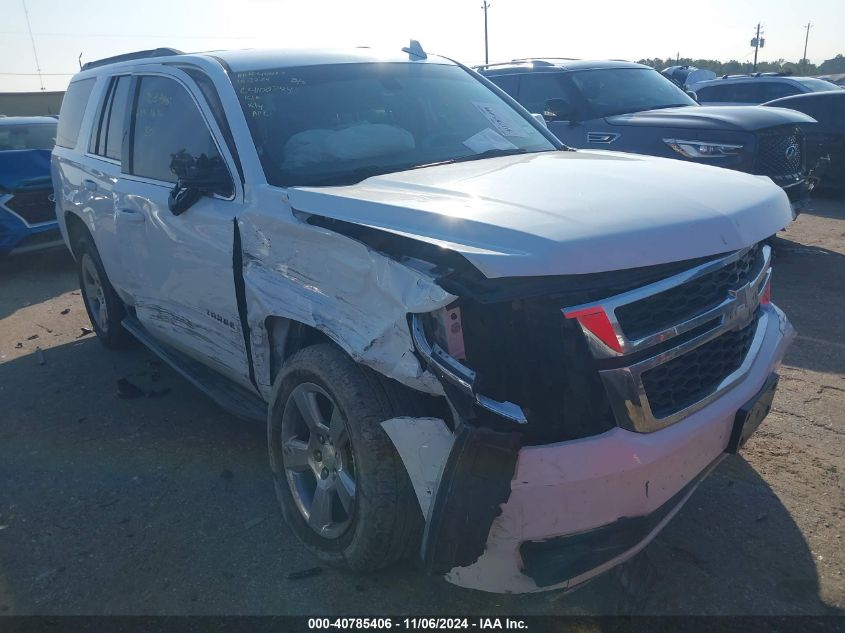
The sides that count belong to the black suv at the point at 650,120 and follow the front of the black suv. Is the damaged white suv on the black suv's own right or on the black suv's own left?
on the black suv's own right

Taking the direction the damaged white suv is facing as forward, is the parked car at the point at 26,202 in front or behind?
behind

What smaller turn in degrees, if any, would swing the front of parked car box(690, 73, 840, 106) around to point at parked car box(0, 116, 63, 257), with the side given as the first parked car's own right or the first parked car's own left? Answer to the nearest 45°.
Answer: approximately 90° to the first parked car's own right

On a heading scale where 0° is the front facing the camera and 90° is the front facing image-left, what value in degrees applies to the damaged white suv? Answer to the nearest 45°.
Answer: approximately 315°

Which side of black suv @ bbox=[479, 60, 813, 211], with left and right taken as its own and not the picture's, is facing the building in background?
back

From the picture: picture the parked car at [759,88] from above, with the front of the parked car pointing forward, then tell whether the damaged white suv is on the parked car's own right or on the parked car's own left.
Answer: on the parked car's own right

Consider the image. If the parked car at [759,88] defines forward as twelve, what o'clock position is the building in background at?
The building in background is roughly at 5 o'clock from the parked car.

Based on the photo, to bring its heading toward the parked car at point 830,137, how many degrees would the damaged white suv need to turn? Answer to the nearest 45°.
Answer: approximately 90° to its left

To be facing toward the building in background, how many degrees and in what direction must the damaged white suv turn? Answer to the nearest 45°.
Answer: approximately 180°
